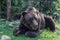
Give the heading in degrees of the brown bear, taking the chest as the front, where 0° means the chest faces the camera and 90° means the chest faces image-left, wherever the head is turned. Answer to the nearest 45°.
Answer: approximately 45°
